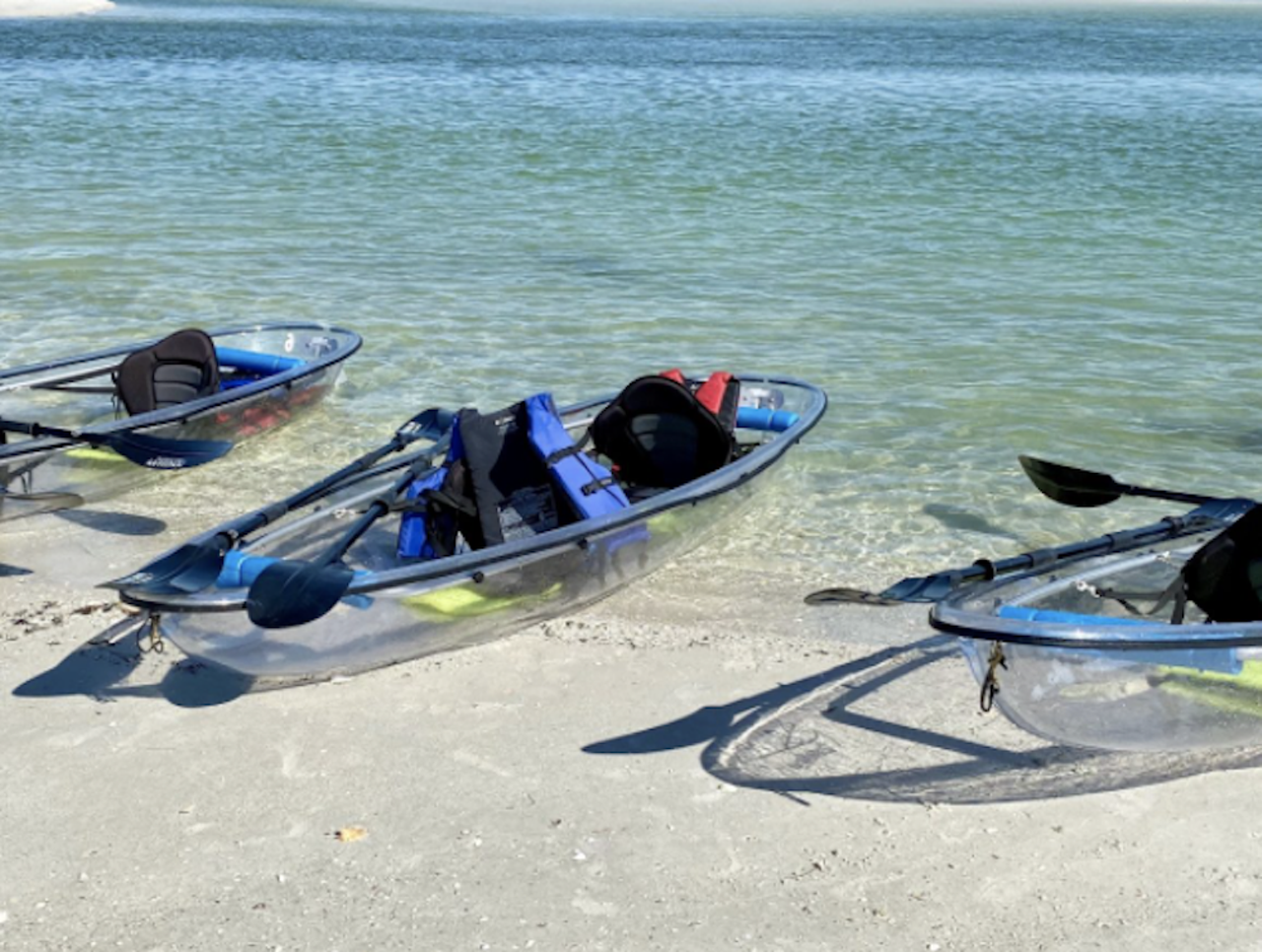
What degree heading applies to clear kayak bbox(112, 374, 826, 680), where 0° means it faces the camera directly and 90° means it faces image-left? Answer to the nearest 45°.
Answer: approximately 45°

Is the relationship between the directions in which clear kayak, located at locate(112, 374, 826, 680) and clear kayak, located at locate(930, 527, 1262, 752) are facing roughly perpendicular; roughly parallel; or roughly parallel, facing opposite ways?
roughly parallel

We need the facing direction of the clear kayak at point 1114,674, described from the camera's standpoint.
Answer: facing the viewer and to the left of the viewer

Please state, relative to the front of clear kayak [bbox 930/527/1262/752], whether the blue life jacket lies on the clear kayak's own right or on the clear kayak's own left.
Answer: on the clear kayak's own right

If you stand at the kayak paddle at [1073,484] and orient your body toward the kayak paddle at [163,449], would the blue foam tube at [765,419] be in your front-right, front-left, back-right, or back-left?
front-right

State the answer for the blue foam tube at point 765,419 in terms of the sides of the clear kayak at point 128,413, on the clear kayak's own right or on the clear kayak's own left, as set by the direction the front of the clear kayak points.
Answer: on the clear kayak's own left

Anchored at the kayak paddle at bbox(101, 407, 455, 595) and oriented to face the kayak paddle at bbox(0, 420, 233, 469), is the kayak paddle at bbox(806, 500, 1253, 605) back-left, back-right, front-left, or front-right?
back-right

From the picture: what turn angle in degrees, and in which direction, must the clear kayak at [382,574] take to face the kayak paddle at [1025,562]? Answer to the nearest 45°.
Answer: approximately 135° to its left

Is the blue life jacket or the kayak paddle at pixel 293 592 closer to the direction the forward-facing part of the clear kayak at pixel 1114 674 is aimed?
the kayak paddle

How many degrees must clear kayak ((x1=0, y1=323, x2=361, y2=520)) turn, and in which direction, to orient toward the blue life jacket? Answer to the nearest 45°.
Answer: approximately 90° to its left

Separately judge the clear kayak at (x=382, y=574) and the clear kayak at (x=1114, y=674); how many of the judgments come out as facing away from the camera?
0

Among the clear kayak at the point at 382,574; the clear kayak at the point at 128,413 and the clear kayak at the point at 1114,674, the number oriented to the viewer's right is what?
0

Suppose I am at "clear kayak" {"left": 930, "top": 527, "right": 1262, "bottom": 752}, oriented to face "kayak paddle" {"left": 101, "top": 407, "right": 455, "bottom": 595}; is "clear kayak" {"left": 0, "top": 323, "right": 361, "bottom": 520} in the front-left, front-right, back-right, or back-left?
front-right

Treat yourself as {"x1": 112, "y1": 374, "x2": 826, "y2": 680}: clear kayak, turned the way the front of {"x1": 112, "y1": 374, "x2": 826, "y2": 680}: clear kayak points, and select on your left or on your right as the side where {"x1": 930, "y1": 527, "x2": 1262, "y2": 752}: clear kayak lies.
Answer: on your left

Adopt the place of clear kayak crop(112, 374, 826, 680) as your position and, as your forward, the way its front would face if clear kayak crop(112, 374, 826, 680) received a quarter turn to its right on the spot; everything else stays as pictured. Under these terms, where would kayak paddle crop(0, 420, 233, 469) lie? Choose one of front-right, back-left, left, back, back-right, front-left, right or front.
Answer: front

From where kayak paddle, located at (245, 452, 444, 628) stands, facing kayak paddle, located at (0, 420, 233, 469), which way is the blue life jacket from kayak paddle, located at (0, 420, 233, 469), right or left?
right
